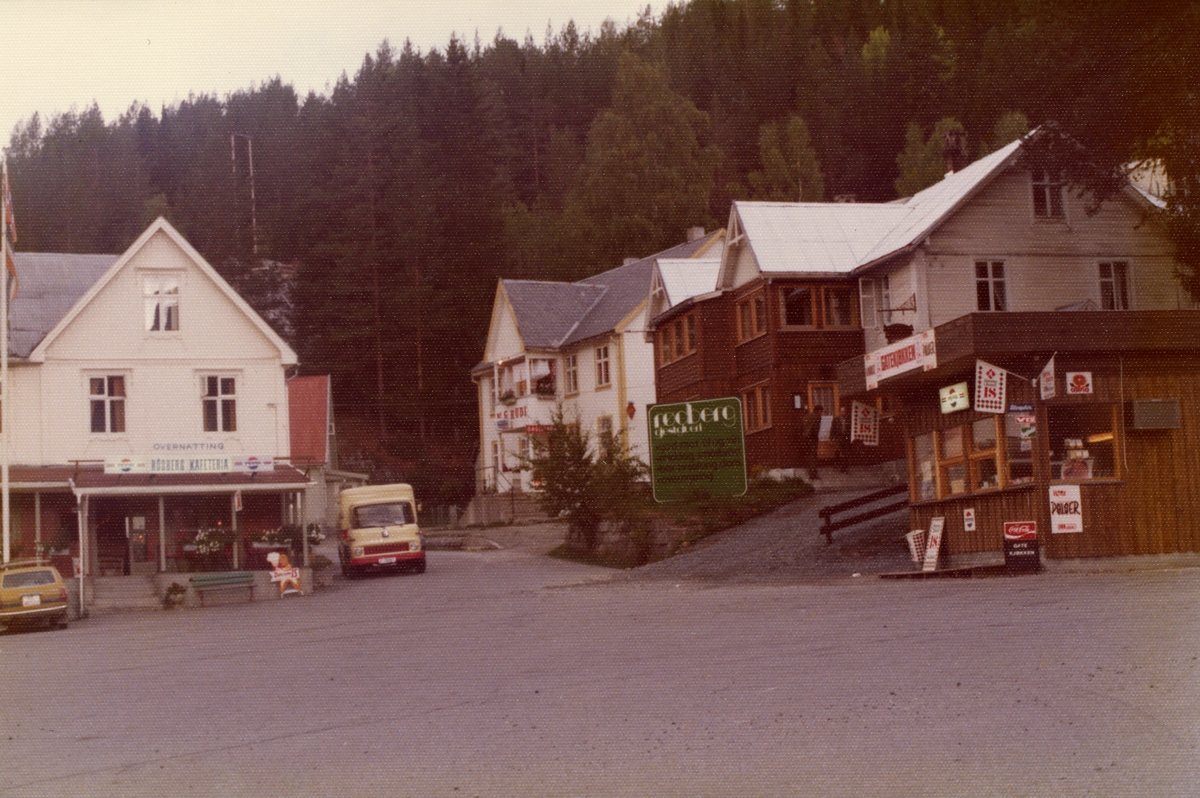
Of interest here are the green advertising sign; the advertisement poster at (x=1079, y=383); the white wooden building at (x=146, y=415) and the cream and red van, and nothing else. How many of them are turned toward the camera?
4

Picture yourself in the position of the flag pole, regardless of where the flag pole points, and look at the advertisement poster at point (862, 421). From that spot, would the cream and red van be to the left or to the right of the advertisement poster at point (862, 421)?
left

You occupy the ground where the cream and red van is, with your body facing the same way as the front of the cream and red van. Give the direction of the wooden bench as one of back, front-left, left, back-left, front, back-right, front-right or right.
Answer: front-right

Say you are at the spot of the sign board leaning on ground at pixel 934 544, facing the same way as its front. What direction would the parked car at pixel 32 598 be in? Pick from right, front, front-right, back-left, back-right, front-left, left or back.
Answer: front-right

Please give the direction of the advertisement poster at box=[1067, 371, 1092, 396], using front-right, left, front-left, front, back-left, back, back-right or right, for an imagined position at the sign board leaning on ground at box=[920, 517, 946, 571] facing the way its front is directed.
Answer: left

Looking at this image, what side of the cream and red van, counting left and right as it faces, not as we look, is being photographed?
front

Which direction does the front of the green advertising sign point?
toward the camera

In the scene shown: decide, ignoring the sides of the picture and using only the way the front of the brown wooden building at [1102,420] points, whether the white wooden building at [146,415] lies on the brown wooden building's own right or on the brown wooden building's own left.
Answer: on the brown wooden building's own right

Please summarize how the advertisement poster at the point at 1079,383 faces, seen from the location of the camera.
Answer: facing the viewer

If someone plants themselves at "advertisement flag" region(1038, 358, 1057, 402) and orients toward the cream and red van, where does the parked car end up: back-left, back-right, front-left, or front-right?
front-left

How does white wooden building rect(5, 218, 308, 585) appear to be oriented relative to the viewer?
toward the camera

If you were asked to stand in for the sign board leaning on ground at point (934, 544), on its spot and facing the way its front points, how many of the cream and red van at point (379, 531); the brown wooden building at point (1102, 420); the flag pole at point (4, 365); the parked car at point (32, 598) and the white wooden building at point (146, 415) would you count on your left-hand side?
1

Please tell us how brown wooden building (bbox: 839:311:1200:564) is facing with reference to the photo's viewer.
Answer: facing the viewer and to the left of the viewer

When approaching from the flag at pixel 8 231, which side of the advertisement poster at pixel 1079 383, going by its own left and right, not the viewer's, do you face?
right

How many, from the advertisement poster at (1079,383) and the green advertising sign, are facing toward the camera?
2
